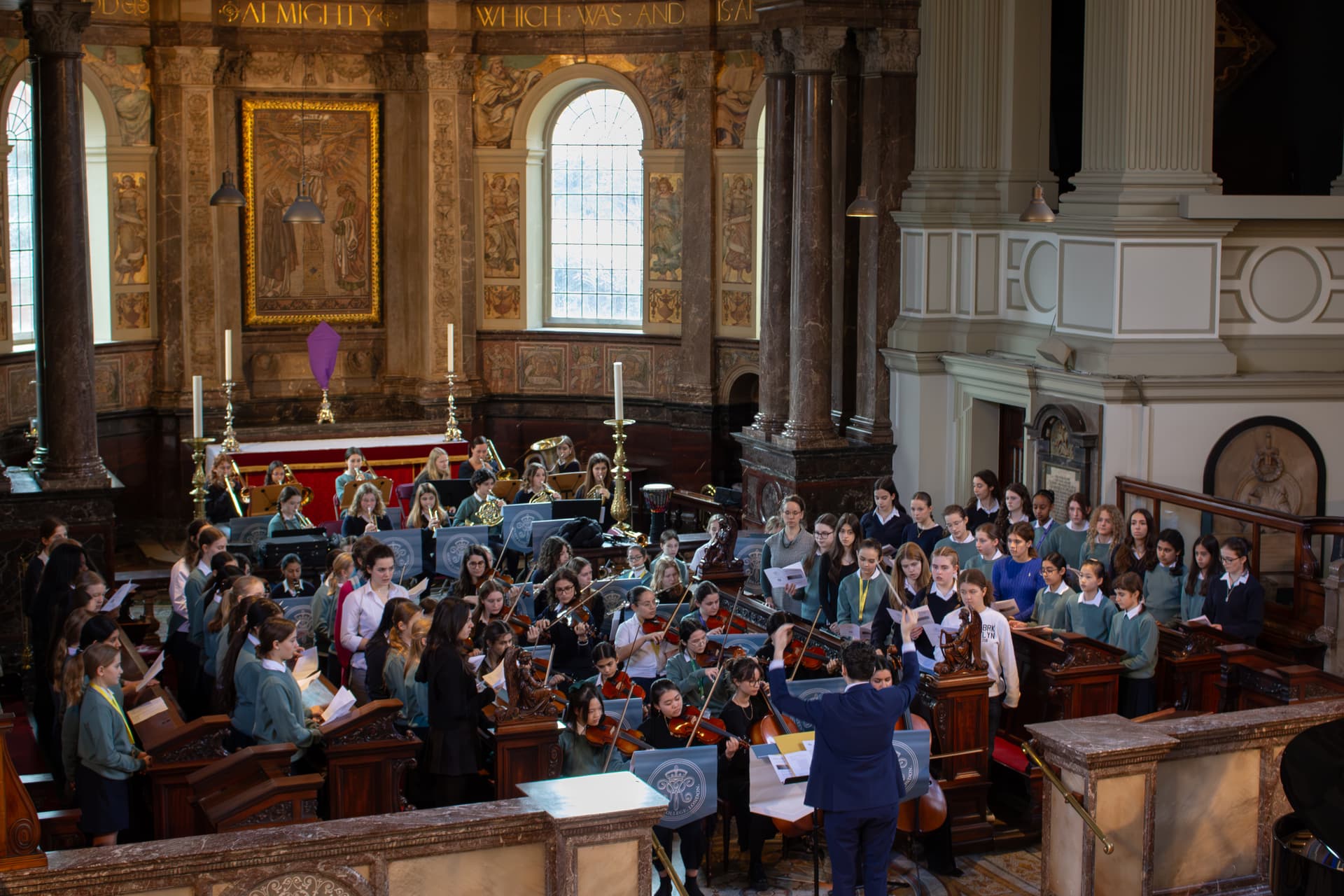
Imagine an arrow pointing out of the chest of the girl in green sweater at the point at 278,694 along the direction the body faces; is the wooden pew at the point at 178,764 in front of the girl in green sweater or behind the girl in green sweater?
behind

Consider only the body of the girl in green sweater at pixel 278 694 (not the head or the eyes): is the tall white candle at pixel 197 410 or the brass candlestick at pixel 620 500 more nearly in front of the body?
the brass candlestick

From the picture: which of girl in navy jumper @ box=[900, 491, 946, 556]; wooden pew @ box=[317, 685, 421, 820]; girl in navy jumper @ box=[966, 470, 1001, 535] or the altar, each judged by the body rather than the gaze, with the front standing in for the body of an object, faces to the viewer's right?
the wooden pew

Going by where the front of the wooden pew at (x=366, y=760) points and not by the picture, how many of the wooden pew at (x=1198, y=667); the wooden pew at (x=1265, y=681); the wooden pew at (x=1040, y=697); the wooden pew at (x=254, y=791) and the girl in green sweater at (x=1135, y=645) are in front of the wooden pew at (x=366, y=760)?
4

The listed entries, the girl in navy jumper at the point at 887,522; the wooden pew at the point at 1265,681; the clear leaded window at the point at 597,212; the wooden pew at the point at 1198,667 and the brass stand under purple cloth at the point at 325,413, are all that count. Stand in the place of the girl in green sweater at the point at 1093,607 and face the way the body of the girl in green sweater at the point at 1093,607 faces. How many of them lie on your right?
3

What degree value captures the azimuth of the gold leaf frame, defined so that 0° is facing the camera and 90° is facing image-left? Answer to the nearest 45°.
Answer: approximately 0°

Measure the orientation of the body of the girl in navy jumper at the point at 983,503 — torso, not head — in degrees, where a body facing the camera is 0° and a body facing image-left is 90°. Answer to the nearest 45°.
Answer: approximately 45°

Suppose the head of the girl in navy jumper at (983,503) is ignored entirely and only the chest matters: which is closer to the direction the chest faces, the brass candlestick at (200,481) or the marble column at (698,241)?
the brass candlestick

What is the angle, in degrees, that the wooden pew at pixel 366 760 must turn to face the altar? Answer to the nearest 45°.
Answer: approximately 90° to its left

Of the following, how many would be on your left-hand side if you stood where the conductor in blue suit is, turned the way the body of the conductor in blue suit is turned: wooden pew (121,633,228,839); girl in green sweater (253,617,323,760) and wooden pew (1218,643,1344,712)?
2

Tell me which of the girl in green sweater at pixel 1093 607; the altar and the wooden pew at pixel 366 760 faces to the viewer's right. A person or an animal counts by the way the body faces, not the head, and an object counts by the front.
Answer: the wooden pew

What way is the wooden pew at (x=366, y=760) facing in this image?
to the viewer's right

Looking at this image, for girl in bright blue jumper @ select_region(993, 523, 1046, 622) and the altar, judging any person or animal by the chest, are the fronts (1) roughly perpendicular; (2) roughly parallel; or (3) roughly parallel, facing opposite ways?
roughly perpendicular
